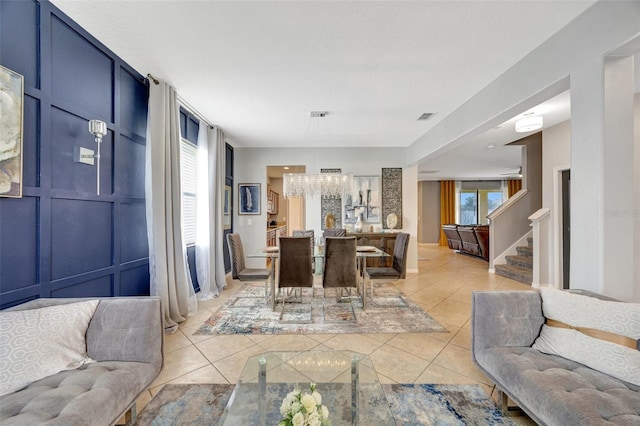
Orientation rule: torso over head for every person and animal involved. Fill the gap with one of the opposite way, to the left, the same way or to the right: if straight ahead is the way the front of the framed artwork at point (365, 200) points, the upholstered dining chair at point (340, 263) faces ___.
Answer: the opposite way

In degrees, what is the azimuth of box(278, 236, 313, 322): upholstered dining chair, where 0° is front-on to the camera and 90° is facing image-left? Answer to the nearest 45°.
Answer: approximately 180°

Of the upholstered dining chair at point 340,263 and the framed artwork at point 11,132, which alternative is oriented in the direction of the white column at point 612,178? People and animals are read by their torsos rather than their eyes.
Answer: the framed artwork

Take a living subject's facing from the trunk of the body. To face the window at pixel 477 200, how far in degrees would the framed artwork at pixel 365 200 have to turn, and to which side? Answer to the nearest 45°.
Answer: approximately 135° to its left

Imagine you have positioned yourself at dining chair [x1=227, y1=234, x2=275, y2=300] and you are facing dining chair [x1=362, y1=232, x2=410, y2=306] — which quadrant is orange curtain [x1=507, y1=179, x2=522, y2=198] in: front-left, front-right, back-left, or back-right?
front-left

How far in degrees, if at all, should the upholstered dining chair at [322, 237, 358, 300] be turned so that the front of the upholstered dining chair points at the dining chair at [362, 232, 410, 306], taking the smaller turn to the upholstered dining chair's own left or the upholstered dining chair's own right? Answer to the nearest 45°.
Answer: approximately 45° to the upholstered dining chair's own right

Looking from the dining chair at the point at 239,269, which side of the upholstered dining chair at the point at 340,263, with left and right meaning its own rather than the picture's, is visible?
left

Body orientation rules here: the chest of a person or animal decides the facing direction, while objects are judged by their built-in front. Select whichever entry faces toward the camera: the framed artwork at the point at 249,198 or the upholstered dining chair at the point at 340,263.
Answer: the framed artwork

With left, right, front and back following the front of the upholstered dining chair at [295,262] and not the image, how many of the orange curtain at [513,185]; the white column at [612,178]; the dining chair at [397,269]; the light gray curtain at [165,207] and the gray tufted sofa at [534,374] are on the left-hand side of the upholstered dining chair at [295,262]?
1

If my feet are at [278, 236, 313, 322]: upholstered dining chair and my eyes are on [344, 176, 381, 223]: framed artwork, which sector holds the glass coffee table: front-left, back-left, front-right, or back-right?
back-right

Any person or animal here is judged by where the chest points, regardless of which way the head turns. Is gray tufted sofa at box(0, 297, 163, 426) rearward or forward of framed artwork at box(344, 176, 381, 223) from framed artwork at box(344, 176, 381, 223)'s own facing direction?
forward

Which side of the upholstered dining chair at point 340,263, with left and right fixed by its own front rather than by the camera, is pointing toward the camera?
back

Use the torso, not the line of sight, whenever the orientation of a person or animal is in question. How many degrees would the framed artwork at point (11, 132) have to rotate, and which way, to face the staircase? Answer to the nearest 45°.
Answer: approximately 45° to its left

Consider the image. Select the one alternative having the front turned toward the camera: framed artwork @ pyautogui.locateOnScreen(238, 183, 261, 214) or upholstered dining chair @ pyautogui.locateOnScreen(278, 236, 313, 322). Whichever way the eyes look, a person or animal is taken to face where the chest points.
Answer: the framed artwork

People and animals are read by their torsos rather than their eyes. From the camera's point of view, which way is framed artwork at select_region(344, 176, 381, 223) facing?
toward the camera

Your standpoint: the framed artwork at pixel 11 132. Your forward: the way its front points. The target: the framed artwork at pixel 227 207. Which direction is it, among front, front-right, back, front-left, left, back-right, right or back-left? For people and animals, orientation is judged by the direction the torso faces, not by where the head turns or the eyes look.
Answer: left

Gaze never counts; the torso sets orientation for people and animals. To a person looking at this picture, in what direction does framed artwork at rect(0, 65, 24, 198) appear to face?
facing the viewer and to the right of the viewer

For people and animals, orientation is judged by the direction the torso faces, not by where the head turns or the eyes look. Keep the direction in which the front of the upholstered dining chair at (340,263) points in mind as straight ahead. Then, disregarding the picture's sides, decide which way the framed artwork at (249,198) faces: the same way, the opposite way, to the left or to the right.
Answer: the opposite way

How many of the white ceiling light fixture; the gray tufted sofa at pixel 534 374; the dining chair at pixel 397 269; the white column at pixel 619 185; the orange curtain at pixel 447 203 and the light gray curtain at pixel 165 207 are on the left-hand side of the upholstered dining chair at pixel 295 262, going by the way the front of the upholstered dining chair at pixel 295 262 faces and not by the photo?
1

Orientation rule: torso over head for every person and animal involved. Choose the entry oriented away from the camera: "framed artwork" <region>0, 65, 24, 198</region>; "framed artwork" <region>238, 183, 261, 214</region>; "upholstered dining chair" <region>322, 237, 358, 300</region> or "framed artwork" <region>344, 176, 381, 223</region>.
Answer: the upholstered dining chair

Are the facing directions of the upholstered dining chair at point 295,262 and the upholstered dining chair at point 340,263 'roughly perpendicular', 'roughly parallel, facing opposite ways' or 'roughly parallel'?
roughly parallel

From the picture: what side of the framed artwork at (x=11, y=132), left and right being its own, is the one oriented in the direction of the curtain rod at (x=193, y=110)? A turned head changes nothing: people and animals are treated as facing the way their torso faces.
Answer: left
